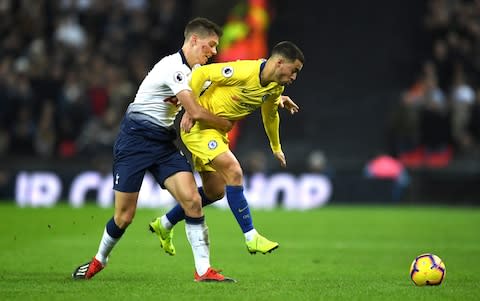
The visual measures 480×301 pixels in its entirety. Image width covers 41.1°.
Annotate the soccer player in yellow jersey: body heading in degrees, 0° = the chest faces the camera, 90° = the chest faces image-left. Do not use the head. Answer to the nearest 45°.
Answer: approximately 315°

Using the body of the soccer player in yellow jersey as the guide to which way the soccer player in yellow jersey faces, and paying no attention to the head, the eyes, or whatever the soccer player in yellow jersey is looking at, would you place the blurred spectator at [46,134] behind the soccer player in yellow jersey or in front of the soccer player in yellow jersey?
behind

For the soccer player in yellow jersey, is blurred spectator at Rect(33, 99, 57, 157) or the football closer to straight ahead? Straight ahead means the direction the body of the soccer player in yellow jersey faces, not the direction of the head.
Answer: the football

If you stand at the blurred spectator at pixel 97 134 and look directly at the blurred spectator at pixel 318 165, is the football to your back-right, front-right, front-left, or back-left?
front-right

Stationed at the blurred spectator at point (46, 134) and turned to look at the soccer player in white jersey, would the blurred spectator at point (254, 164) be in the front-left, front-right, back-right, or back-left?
front-left

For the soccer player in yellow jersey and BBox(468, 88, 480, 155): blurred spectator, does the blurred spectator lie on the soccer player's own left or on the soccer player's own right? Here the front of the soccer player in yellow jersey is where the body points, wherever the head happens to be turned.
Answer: on the soccer player's own left

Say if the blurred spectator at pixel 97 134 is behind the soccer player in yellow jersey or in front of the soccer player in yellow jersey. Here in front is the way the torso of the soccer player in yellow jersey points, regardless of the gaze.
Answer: behind

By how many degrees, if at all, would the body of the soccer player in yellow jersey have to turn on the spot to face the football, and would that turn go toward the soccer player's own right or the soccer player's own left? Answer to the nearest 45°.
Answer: approximately 45° to the soccer player's own left
